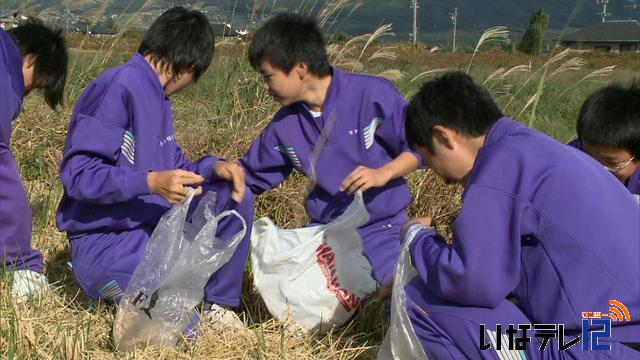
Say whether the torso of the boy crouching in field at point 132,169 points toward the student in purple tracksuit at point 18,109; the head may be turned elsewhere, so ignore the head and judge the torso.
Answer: no

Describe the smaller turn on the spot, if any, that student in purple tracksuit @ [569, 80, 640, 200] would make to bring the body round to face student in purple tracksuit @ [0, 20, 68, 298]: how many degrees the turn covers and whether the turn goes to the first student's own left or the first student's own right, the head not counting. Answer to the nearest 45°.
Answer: approximately 45° to the first student's own right

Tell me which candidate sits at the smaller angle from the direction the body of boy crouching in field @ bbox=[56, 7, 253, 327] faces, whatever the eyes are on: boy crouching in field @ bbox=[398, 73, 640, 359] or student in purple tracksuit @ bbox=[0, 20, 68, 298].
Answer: the boy crouching in field

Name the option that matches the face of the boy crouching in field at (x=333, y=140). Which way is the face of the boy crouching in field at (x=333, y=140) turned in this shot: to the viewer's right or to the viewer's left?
to the viewer's left

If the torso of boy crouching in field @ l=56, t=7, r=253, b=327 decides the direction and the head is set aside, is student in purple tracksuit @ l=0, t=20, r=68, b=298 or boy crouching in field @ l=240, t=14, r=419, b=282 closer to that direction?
the boy crouching in field

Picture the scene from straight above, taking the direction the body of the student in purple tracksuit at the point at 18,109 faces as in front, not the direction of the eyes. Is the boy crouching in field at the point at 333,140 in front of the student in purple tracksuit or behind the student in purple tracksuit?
in front

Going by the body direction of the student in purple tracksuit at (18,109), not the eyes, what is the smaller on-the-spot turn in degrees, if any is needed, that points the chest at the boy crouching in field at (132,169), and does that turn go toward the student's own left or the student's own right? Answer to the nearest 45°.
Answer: approximately 45° to the student's own right

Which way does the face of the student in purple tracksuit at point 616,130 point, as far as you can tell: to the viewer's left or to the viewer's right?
to the viewer's left

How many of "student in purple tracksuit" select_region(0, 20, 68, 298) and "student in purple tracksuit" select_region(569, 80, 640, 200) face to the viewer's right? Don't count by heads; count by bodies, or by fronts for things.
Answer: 1

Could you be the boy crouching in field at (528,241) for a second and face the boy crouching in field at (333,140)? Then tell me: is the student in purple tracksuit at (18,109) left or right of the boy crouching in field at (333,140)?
left

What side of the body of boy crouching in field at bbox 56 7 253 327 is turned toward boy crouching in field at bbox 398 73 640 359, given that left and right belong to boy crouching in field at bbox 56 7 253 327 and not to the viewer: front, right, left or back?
front

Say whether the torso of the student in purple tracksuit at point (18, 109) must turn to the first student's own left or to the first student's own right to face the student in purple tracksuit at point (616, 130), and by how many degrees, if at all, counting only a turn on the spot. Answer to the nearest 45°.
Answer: approximately 45° to the first student's own right

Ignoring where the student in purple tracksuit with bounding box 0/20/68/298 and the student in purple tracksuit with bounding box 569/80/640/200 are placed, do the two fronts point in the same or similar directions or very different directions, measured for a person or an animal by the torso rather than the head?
very different directions

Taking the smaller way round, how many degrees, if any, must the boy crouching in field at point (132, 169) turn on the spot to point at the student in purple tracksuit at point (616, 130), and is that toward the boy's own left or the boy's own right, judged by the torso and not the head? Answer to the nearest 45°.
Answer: approximately 45° to the boy's own left

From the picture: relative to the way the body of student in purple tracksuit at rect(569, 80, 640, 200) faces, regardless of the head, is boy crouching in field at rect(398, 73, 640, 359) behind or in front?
in front

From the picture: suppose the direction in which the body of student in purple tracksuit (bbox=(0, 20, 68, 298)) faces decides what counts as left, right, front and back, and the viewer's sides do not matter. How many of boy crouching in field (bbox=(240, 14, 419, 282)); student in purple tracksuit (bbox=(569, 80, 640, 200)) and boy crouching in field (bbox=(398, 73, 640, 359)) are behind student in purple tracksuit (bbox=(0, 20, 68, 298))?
0

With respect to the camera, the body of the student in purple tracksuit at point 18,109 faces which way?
to the viewer's right
